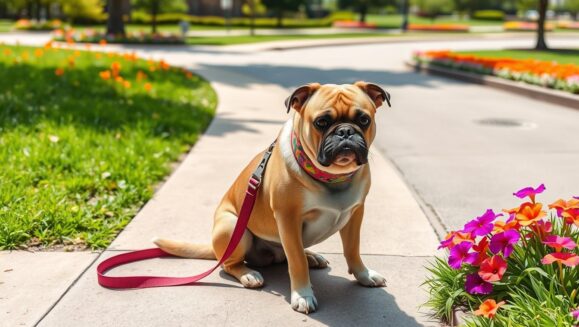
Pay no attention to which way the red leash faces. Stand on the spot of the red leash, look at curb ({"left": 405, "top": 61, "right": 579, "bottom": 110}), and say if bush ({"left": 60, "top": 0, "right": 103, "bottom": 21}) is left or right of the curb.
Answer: left

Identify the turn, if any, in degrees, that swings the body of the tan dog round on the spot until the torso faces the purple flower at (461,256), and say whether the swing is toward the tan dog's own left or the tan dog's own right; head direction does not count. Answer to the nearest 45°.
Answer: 0° — it already faces it

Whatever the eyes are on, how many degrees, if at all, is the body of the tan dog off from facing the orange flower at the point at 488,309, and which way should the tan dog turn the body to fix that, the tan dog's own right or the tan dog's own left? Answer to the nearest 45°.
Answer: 0° — it already faces it

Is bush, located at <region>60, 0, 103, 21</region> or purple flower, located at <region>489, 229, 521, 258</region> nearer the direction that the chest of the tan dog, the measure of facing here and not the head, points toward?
the purple flower

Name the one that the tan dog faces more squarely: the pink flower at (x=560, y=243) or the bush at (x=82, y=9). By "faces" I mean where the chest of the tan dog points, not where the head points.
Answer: the pink flower

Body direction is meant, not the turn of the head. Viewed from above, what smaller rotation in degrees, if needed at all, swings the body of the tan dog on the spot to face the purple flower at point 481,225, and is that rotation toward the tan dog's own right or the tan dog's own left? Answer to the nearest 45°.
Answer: approximately 45° to the tan dog's own left

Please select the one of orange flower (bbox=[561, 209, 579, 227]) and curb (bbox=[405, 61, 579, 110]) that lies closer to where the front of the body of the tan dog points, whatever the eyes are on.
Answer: the orange flower

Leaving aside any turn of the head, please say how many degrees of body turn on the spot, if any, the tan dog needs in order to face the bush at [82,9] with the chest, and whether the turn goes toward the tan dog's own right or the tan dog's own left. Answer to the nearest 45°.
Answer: approximately 135° to the tan dog's own left

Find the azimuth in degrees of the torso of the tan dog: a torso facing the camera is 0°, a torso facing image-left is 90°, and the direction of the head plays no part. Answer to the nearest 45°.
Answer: approximately 315°

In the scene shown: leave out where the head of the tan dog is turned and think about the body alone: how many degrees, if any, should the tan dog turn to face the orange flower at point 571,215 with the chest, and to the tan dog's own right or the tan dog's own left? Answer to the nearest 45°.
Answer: approximately 45° to the tan dog's own left
